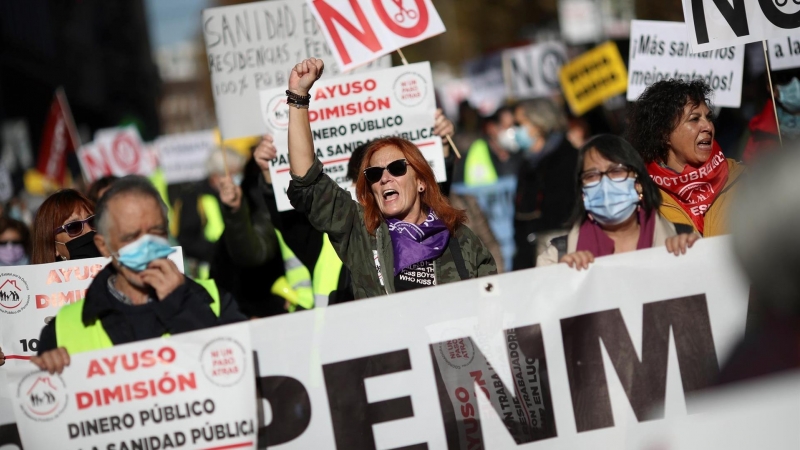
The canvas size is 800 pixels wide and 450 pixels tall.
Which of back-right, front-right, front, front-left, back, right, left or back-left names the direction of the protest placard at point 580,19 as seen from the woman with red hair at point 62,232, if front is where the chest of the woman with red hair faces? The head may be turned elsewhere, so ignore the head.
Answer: left

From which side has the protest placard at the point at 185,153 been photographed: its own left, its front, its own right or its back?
front

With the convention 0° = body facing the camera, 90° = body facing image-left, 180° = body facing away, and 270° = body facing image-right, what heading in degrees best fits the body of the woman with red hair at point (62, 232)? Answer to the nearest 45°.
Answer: approximately 315°

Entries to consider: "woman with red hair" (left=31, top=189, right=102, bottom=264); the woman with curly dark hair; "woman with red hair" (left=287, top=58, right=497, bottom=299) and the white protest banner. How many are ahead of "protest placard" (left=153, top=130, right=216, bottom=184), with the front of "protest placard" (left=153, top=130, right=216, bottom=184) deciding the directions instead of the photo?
4

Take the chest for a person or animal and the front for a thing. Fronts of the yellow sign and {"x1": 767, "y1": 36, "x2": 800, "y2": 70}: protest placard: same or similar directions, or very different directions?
same or similar directions

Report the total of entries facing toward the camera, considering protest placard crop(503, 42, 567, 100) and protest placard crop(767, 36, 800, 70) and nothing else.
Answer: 2

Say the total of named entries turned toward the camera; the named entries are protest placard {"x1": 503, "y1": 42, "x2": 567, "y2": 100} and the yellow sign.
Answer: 2

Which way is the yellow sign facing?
toward the camera

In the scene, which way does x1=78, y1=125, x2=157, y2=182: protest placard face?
toward the camera

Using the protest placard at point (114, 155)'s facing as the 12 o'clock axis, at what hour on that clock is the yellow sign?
The yellow sign is roughly at 10 o'clock from the protest placard.

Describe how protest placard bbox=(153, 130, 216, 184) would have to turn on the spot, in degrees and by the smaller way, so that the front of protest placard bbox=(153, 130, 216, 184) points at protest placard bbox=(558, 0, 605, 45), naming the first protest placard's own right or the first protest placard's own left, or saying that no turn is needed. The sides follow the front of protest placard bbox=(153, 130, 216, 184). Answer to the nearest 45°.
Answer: approximately 135° to the first protest placard's own left

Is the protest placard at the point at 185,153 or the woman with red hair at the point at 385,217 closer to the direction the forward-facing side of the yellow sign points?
the woman with red hair

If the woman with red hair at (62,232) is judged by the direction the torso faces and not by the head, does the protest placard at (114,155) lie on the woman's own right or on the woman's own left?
on the woman's own left

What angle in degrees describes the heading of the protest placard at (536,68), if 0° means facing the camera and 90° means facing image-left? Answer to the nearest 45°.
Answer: approximately 0°
